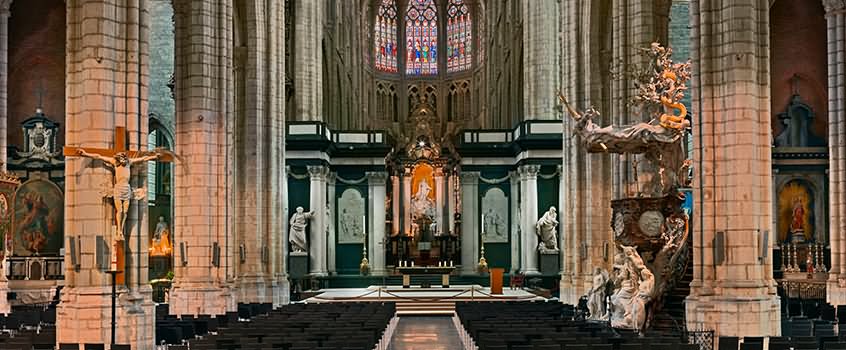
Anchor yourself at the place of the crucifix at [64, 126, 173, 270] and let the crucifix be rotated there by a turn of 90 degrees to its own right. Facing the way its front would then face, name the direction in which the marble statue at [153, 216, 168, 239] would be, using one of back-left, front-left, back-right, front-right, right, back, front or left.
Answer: right

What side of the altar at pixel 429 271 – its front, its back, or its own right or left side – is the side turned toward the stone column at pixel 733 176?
front

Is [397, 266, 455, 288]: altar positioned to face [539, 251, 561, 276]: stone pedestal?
no

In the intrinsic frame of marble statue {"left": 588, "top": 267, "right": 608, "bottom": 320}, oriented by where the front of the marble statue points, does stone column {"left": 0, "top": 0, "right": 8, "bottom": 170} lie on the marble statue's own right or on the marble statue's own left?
on the marble statue's own right

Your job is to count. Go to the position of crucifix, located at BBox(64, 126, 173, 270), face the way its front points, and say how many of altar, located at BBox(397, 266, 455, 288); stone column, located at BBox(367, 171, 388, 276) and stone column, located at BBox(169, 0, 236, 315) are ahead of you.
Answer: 0

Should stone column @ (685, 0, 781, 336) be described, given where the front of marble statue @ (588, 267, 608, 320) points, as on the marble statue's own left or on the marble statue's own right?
on the marble statue's own left

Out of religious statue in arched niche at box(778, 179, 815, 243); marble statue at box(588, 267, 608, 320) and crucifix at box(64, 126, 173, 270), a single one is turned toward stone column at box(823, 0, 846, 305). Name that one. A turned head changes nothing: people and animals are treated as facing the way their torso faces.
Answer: the religious statue in arched niche

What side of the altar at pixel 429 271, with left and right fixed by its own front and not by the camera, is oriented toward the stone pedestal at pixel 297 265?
right

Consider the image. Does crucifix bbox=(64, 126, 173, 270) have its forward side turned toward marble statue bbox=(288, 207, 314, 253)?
no

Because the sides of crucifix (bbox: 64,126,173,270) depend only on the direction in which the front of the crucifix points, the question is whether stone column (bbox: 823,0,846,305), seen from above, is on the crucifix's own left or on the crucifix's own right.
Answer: on the crucifix's own left

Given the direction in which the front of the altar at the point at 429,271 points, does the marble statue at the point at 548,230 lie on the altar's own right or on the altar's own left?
on the altar's own left

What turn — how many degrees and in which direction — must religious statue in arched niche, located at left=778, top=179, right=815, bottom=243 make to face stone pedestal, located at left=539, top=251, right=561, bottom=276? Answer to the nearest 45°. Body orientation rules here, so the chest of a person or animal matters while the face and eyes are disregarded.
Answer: approximately 135° to its right

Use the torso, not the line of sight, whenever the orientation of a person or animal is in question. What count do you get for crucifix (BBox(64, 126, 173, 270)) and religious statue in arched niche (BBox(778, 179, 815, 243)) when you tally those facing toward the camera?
2

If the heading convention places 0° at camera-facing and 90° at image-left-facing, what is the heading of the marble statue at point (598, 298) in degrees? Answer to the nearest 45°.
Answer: approximately 45°

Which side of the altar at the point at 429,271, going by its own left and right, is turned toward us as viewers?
front

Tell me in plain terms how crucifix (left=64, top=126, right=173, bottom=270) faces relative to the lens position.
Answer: facing the viewer
